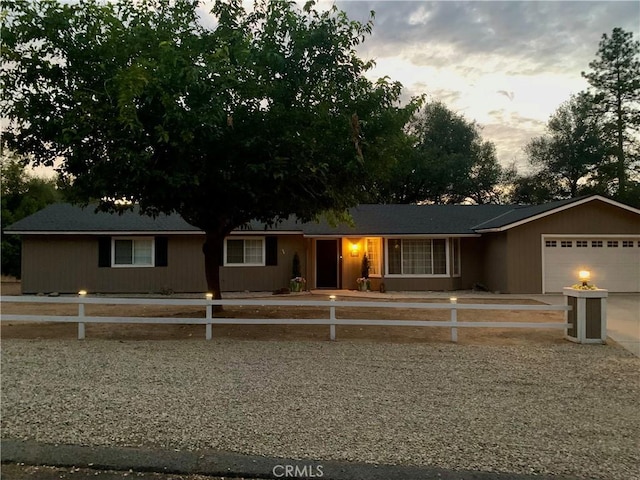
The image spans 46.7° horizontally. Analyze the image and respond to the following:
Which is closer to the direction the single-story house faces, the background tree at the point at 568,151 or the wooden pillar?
the wooden pillar

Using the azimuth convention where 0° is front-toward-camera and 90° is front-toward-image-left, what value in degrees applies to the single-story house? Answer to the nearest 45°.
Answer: approximately 0°

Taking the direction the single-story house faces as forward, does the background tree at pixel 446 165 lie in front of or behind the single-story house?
behind

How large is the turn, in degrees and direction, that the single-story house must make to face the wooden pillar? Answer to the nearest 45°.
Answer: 0° — it already faces it

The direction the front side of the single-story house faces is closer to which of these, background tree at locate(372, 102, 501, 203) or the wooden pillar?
the wooden pillar

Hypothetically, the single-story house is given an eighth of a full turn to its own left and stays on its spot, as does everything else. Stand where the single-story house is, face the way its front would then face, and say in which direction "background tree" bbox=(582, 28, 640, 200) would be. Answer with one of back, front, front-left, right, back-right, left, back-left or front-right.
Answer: left

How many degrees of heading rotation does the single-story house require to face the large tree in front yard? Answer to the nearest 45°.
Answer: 0° — it already faces it

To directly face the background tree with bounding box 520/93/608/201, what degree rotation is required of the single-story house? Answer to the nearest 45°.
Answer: approximately 135° to its left
